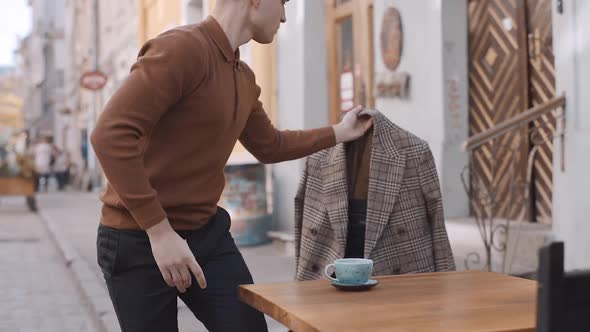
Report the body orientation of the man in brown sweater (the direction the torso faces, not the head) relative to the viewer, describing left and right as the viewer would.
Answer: facing the viewer and to the right of the viewer

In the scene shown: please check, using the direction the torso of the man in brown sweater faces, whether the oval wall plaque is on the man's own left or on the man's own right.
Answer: on the man's own left

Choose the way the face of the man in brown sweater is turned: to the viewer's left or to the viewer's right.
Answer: to the viewer's right

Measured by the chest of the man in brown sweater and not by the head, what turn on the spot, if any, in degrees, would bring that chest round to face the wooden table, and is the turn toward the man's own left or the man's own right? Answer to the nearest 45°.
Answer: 0° — they already face it
